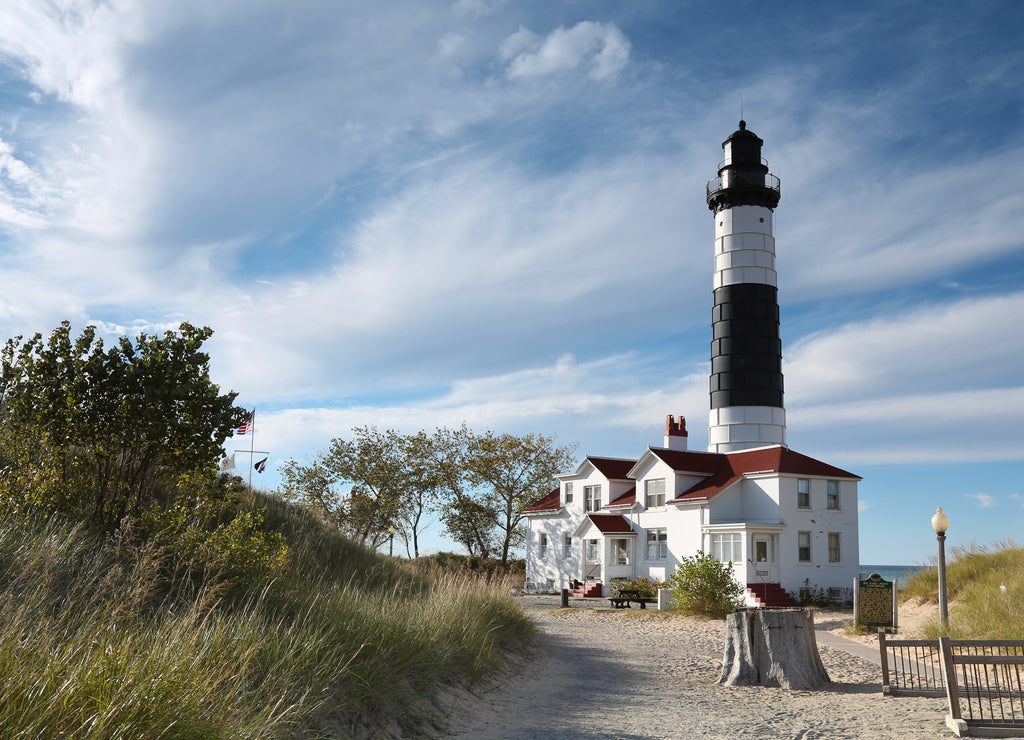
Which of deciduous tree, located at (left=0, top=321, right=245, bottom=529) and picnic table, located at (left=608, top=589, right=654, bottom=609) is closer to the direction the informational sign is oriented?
the deciduous tree

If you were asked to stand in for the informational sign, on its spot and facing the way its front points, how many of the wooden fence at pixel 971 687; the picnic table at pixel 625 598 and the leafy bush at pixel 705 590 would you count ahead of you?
1

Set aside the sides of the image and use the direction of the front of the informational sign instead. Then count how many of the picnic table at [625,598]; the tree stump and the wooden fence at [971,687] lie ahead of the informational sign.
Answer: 2

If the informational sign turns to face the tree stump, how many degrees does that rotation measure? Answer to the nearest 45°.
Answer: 0° — it already faces it

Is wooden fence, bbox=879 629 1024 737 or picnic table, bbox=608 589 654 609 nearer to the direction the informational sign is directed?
the wooden fence

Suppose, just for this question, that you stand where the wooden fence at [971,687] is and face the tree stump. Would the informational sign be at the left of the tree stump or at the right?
right

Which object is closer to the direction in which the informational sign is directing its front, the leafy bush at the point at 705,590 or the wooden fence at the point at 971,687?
the wooden fence

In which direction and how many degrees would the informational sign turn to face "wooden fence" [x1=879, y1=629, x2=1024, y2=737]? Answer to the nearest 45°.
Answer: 0° — it already faces it

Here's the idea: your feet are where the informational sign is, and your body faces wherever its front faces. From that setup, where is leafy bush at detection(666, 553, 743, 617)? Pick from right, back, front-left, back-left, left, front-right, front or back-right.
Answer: back-right

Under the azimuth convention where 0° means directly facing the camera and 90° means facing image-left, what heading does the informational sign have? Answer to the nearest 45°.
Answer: approximately 0°

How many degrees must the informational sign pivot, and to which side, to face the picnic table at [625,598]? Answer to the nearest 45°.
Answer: approximately 135° to its right
